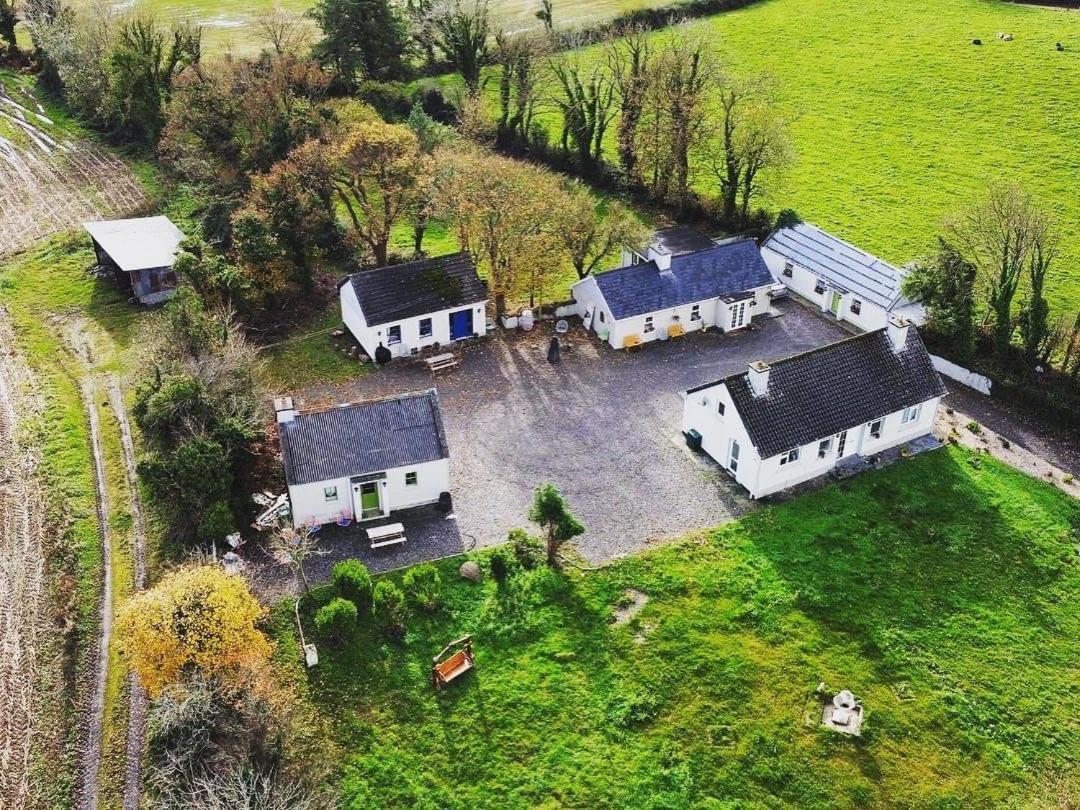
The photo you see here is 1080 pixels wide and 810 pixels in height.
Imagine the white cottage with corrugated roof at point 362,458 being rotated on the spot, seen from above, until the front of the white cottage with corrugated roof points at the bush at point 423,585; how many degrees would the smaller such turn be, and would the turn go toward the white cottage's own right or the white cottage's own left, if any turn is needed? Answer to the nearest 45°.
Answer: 0° — it already faces it

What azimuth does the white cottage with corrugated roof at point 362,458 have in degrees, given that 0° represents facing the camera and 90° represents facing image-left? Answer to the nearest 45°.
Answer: approximately 0°

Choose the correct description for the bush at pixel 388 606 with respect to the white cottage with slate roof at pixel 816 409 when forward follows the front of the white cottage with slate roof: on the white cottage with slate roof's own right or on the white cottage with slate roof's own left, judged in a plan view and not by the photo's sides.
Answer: on the white cottage with slate roof's own right

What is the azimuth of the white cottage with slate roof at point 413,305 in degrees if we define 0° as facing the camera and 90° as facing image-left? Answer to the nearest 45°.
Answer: approximately 315°

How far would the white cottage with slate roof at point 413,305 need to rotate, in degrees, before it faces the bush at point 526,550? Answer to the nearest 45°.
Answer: approximately 45° to its right

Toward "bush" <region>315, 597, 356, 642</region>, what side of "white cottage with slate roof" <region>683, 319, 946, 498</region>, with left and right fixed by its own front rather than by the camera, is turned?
right

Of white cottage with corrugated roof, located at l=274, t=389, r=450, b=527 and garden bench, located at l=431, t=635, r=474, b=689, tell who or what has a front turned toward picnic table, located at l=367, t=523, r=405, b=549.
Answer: the white cottage with corrugated roof

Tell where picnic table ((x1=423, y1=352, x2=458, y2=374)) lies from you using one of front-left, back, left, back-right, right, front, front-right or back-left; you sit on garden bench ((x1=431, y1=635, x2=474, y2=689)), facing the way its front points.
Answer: back-left

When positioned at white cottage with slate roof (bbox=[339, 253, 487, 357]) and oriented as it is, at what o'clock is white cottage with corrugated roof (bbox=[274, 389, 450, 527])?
white cottage with corrugated roof (bbox=[274, 389, 450, 527]) is roughly at 2 o'clock from white cottage with slate roof (bbox=[339, 253, 487, 357]).

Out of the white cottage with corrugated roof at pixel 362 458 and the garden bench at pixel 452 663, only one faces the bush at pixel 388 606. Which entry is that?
the white cottage with corrugated roof

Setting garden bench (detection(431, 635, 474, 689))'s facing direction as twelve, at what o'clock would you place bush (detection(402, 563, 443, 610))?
The bush is roughly at 7 o'clock from the garden bench.
